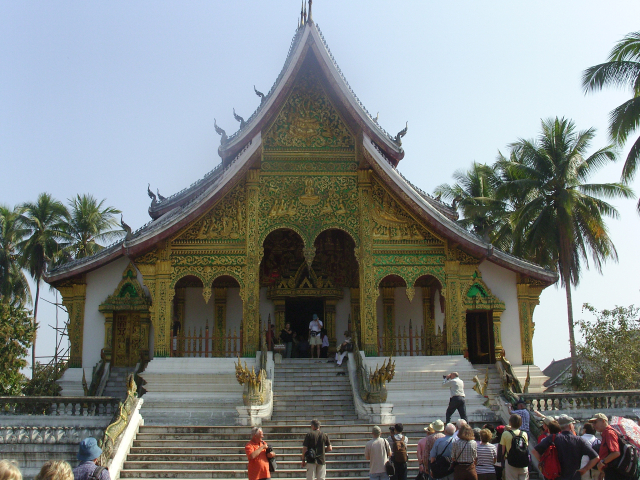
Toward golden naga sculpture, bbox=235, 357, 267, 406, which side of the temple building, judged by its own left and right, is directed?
front

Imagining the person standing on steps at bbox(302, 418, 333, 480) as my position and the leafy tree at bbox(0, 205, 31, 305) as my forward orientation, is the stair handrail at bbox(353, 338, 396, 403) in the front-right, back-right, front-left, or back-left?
front-right

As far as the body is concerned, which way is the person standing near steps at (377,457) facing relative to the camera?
away from the camera

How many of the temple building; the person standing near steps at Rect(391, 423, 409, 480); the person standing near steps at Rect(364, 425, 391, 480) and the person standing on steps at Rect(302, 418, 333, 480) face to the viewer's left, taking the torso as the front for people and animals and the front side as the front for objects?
0

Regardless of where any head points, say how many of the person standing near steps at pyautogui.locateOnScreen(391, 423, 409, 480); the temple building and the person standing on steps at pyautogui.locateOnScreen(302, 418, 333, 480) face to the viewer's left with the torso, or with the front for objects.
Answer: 0

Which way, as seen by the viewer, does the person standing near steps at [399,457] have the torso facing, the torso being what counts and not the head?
away from the camera

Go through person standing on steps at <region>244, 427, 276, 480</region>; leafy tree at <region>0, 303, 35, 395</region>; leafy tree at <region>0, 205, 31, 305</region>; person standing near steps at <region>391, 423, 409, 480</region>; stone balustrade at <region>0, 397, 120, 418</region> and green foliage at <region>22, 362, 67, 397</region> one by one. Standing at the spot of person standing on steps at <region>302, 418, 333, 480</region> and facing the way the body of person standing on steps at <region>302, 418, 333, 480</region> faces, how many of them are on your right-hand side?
1

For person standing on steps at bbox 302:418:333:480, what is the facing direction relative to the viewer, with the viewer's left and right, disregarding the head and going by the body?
facing away from the viewer

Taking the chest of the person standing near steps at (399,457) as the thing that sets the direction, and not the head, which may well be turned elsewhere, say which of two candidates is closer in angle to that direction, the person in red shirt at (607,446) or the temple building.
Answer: the temple building

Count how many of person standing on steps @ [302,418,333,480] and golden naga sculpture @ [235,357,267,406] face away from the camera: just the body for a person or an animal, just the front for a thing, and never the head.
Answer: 1

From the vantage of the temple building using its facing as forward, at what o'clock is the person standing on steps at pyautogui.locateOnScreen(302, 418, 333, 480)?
The person standing on steps is roughly at 12 o'clock from the temple building.

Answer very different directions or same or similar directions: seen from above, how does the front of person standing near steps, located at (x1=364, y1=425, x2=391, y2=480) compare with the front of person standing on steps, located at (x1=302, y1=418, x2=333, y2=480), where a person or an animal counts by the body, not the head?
same or similar directions

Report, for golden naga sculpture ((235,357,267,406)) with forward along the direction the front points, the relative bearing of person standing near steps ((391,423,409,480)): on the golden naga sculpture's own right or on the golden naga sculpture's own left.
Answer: on the golden naga sculpture's own left

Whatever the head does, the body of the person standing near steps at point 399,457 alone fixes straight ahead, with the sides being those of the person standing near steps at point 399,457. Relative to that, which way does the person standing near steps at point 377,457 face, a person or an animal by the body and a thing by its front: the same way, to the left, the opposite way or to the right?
the same way

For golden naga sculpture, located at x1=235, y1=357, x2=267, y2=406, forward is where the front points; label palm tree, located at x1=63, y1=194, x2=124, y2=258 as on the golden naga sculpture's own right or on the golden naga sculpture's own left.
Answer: on the golden naga sculpture's own right

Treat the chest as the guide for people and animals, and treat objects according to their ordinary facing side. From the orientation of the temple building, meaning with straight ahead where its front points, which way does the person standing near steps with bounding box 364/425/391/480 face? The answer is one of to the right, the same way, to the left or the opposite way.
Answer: the opposite way

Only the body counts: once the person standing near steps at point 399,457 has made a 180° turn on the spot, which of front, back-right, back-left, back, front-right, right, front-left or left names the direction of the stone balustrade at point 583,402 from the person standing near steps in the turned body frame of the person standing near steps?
back-left
